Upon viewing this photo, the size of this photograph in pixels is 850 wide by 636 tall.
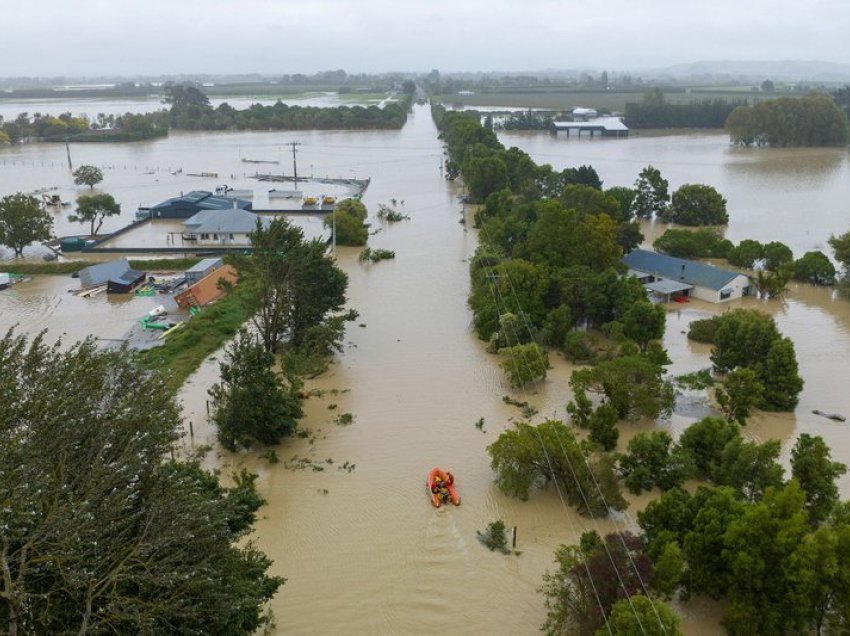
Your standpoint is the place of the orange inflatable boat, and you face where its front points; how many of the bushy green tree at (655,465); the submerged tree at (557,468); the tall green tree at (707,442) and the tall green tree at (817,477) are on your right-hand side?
4

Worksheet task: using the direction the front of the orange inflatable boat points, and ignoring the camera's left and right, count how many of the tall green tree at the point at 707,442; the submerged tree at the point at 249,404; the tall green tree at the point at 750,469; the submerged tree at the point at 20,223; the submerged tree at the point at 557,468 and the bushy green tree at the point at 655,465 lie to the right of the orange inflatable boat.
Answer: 4

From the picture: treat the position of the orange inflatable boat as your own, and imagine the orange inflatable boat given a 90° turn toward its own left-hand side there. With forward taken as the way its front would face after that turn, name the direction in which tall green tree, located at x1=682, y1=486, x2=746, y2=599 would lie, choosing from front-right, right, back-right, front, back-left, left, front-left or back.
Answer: back-left

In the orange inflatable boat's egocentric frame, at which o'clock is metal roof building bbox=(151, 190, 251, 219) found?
The metal roof building is roughly at 11 o'clock from the orange inflatable boat.

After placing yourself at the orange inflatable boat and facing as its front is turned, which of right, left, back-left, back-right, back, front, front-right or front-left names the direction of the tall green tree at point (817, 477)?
right

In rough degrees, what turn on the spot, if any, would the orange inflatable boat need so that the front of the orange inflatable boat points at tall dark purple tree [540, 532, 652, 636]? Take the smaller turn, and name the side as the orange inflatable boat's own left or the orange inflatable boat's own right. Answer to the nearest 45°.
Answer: approximately 135° to the orange inflatable boat's own right

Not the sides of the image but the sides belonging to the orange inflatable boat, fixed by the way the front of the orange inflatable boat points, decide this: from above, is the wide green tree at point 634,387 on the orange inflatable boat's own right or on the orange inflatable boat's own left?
on the orange inflatable boat's own right

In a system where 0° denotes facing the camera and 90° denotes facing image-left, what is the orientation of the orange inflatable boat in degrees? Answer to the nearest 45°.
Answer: approximately 180°

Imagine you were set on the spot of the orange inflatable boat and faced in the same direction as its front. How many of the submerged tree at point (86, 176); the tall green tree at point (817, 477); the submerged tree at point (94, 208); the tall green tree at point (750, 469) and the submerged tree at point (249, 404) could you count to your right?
2

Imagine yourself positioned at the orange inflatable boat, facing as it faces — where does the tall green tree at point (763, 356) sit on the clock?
The tall green tree is roughly at 2 o'clock from the orange inflatable boat.

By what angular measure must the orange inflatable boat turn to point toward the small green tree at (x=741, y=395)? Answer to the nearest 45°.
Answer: approximately 45° to its right

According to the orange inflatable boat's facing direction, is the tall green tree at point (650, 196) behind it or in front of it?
in front

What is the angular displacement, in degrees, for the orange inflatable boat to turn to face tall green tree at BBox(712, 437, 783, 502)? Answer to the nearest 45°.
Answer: approximately 90° to its right

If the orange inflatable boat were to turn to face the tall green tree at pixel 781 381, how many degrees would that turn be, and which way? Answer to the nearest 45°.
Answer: approximately 45° to its right

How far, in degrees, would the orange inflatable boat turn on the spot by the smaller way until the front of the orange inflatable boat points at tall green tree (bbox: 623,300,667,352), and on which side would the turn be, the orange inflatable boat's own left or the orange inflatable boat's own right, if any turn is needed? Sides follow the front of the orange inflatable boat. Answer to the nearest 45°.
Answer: approximately 45° to the orange inflatable boat's own right

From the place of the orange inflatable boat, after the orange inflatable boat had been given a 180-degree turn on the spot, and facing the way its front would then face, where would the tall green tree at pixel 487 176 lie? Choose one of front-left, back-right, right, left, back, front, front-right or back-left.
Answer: back

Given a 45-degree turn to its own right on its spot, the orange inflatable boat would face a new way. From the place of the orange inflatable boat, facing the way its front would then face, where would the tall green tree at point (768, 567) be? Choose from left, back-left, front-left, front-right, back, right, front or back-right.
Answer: right

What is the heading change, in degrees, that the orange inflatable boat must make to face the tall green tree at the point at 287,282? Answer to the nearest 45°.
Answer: approximately 45° to its left

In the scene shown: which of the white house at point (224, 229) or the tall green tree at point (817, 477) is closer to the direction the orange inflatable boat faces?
the white house

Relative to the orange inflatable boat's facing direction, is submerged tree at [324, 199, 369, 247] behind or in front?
in front

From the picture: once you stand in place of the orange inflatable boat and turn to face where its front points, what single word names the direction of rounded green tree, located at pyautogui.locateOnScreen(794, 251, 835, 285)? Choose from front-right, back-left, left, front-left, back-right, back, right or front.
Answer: front-right

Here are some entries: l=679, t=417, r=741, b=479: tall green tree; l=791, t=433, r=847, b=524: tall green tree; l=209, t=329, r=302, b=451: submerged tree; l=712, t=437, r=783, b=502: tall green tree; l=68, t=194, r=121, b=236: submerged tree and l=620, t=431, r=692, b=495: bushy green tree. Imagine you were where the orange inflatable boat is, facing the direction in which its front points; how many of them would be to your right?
4
